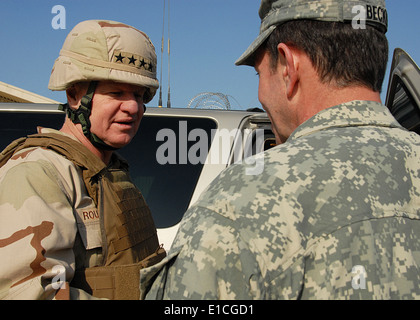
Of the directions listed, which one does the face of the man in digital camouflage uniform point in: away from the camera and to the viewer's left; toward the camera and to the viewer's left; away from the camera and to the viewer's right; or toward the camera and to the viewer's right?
away from the camera and to the viewer's left

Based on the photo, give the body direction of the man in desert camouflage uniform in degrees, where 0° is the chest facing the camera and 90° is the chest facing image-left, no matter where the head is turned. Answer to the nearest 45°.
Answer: approximately 315°

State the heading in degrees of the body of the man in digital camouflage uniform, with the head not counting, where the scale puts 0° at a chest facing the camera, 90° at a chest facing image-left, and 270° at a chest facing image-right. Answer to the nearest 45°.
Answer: approximately 135°

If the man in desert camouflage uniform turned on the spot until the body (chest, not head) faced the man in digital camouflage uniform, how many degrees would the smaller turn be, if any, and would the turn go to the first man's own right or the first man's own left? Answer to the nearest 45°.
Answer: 0° — they already face them

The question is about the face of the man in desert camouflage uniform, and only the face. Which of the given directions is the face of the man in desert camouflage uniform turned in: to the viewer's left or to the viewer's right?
to the viewer's right

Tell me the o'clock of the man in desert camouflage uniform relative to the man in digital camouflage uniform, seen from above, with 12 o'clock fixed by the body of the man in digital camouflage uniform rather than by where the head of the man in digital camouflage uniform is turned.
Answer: The man in desert camouflage uniform is roughly at 12 o'clock from the man in digital camouflage uniform.

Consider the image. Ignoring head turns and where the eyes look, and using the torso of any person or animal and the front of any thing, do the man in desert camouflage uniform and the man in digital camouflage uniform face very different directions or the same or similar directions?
very different directions
